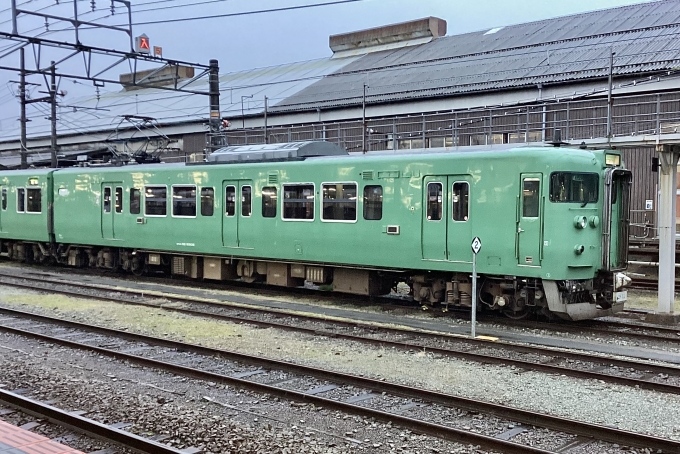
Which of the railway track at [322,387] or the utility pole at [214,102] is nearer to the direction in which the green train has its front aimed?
the railway track

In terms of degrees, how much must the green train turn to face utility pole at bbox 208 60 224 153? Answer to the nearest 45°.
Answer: approximately 180°

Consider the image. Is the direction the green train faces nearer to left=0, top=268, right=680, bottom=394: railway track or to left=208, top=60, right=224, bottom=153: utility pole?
the railway track

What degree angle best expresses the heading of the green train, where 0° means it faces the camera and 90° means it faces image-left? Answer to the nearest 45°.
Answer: approximately 315°
